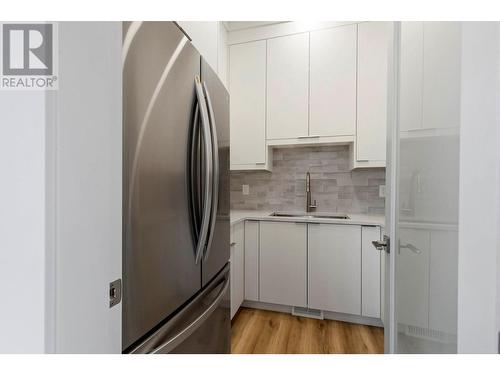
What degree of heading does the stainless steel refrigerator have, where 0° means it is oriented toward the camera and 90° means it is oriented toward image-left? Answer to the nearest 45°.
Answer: approximately 315°

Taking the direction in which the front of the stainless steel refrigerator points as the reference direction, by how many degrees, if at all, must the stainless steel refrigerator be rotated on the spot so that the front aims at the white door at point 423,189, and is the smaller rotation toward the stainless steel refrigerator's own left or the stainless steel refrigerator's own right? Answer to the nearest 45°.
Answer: approximately 45° to the stainless steel refrigerator's own left
